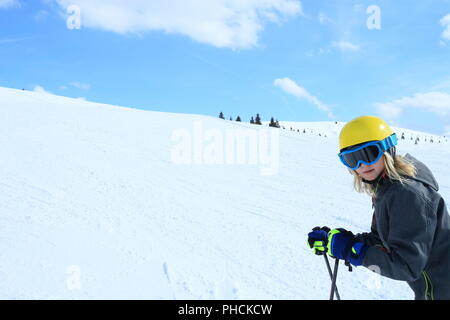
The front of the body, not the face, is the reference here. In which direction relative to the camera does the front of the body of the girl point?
to the viewer's left
